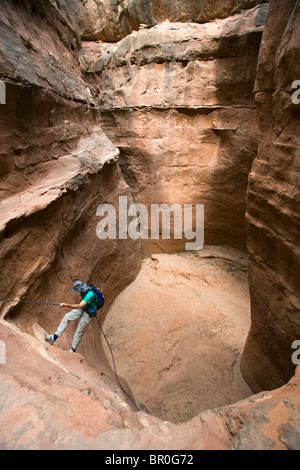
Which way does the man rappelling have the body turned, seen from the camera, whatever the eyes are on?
to the viewer's left
